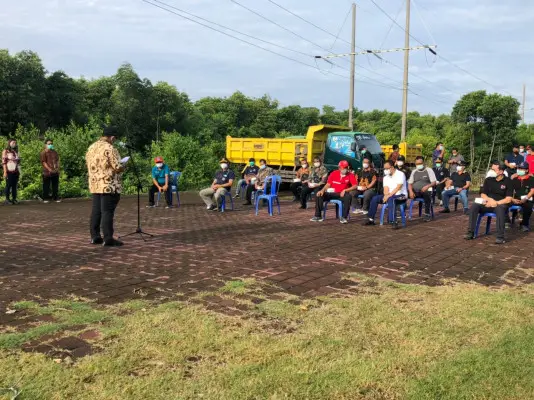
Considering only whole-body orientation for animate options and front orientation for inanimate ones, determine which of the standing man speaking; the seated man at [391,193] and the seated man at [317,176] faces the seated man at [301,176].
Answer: the standing man speaking

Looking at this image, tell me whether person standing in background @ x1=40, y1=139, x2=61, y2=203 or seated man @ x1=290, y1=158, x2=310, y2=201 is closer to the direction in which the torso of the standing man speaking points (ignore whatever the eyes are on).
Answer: the seated man

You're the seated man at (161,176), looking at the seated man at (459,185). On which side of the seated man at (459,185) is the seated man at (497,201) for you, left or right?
right

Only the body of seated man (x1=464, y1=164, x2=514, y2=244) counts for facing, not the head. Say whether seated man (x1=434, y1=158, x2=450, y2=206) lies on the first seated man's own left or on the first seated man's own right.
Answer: on the first seated man's own right

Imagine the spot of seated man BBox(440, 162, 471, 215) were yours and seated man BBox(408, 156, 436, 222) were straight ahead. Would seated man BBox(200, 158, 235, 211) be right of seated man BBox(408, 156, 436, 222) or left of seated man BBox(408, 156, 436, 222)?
right

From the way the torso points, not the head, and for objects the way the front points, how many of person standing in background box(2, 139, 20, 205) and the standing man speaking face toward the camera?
1

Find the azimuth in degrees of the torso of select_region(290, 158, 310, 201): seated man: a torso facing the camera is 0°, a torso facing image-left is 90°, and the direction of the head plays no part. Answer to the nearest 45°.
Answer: approximately 45°

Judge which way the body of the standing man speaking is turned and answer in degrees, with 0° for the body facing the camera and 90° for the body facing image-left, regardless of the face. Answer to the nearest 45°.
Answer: approximately 225°

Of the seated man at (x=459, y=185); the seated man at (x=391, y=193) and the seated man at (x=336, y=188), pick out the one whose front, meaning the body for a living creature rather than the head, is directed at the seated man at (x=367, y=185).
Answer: the seated man at (x=459, y=185)

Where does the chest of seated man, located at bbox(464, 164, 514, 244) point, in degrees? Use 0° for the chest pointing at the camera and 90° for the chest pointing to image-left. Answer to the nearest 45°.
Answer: approximately 45°

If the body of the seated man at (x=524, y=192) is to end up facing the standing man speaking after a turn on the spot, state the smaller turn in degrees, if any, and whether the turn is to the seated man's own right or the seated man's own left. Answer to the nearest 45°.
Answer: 0° — they already face them

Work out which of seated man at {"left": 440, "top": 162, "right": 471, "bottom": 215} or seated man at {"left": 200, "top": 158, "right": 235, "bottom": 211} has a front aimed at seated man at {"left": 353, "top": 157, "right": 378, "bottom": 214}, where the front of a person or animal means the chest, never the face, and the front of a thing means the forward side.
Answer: seated man at {"left": 440, "top": 162, "right": 471, "bottom": 215}
